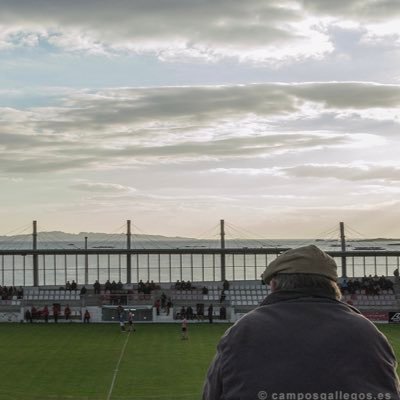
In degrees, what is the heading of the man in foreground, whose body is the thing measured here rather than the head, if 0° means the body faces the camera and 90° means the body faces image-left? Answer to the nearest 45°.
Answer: approximately 180°
